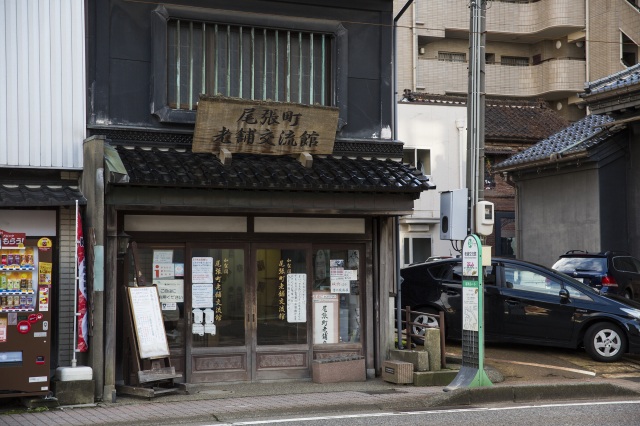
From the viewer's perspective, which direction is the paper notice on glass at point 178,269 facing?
toward the camera

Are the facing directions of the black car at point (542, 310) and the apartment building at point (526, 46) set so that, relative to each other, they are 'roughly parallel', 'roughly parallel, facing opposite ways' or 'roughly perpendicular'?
roughly perpendicular

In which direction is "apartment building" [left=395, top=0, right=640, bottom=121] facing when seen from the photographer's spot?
facing the viewer

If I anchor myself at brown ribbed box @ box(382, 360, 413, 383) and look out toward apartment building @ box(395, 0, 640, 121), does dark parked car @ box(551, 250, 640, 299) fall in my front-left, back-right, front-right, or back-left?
front-right

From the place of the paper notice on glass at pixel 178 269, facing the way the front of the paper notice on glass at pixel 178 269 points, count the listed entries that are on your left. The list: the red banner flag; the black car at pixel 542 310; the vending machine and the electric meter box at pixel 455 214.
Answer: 2

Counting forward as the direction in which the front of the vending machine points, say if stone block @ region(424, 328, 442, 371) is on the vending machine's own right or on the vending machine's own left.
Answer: on the vending machine's own left

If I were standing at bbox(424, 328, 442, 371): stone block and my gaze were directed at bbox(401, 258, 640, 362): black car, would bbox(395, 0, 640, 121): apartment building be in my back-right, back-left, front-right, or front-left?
front-left

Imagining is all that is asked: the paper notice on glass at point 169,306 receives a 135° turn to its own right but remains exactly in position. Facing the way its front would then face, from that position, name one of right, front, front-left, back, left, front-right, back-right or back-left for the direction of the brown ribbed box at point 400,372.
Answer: back-right

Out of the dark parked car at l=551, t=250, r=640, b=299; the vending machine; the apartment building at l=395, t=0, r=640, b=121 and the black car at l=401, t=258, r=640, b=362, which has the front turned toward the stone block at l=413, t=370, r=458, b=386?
the apartment building

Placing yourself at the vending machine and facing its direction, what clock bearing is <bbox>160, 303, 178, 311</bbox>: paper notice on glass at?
The paper notice on glass is roughly at 8 o'clock from the vending machine.
